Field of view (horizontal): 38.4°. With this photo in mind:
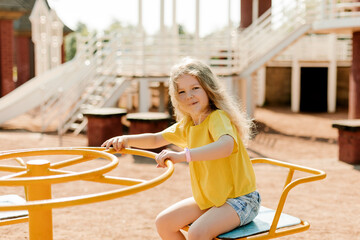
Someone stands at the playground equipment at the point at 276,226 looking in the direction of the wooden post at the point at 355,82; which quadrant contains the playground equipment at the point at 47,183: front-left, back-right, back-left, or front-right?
back-left

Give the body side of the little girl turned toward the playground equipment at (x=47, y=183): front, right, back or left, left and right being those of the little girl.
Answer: front

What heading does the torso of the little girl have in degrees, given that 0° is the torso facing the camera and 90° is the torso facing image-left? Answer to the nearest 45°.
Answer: approximately 45°

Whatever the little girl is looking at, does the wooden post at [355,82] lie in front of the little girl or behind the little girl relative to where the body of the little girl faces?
behind

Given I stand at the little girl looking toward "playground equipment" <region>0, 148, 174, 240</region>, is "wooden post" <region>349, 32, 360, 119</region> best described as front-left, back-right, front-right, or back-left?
back-right

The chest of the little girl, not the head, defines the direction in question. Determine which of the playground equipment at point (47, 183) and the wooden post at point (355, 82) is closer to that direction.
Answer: the playground equipment
